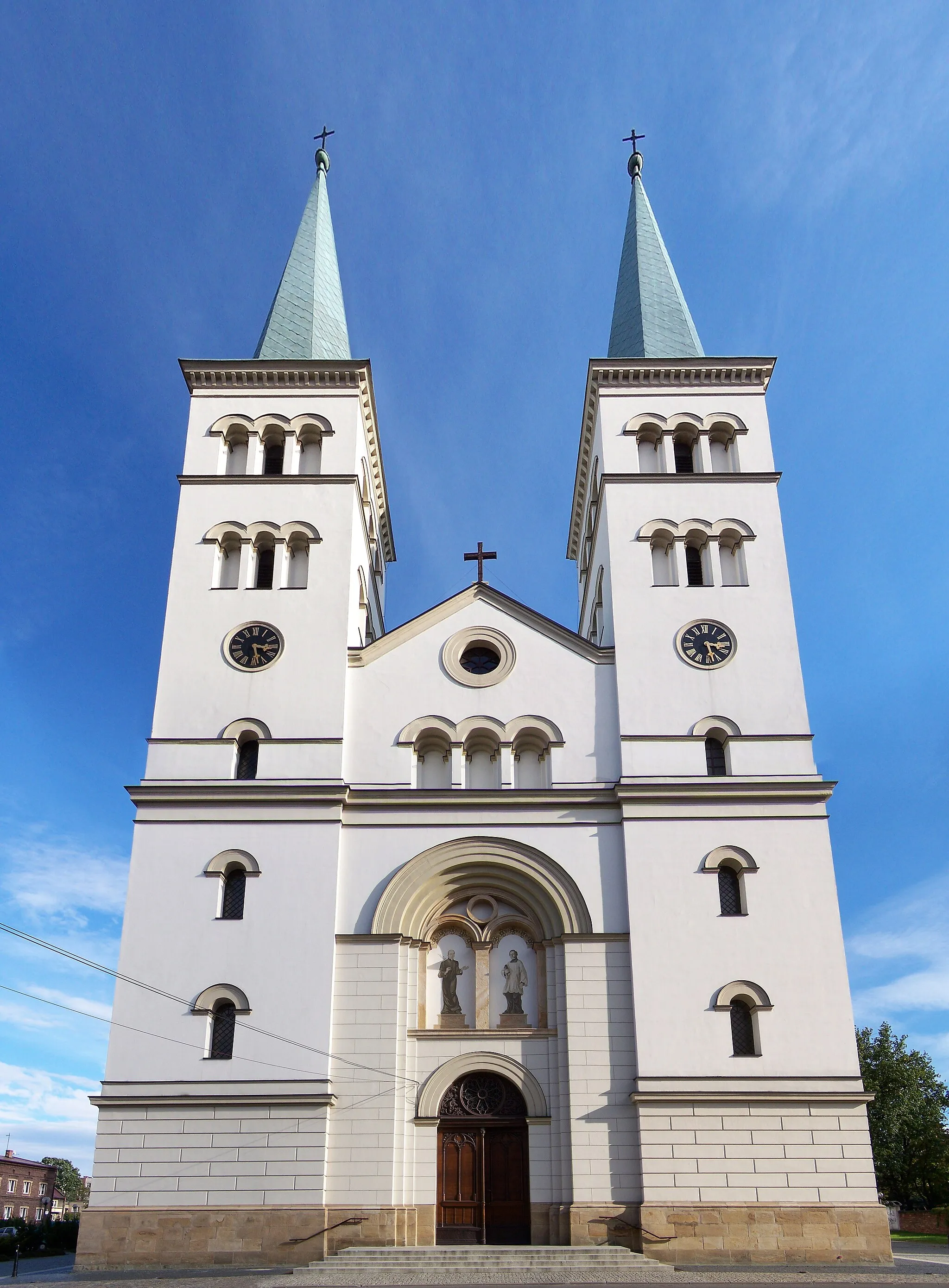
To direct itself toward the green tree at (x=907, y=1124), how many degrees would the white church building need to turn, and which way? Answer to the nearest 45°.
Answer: approximately 135° to its left

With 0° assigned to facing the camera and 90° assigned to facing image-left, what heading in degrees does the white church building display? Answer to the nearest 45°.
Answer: approximately 0°
